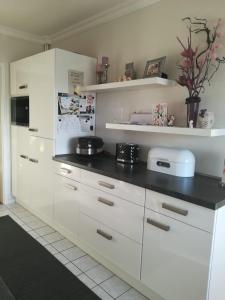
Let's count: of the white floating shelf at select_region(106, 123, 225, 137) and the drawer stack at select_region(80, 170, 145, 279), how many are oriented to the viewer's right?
0

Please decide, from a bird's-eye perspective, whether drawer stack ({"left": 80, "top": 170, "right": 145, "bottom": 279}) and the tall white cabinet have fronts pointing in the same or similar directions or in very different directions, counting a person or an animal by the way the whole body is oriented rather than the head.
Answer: same or similar directions

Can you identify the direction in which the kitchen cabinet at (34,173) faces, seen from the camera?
facing the viewer and to the left of the viewer

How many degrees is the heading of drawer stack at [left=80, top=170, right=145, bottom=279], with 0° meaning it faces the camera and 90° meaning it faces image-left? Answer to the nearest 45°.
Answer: approximately 45°

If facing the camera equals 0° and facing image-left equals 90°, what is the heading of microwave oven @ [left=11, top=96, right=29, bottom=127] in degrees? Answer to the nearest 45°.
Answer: approximately 45°

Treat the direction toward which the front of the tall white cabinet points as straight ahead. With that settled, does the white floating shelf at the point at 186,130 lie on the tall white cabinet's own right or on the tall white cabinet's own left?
on the tall white cabinet's own left

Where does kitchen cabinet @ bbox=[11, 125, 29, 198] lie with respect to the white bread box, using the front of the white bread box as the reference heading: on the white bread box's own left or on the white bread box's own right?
on the white bread box's own right
